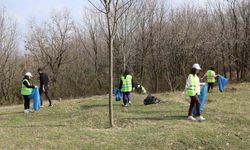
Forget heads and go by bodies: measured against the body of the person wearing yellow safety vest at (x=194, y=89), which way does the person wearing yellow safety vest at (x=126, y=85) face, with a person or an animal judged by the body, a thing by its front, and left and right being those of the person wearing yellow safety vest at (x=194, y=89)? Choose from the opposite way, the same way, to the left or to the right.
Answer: to the left
